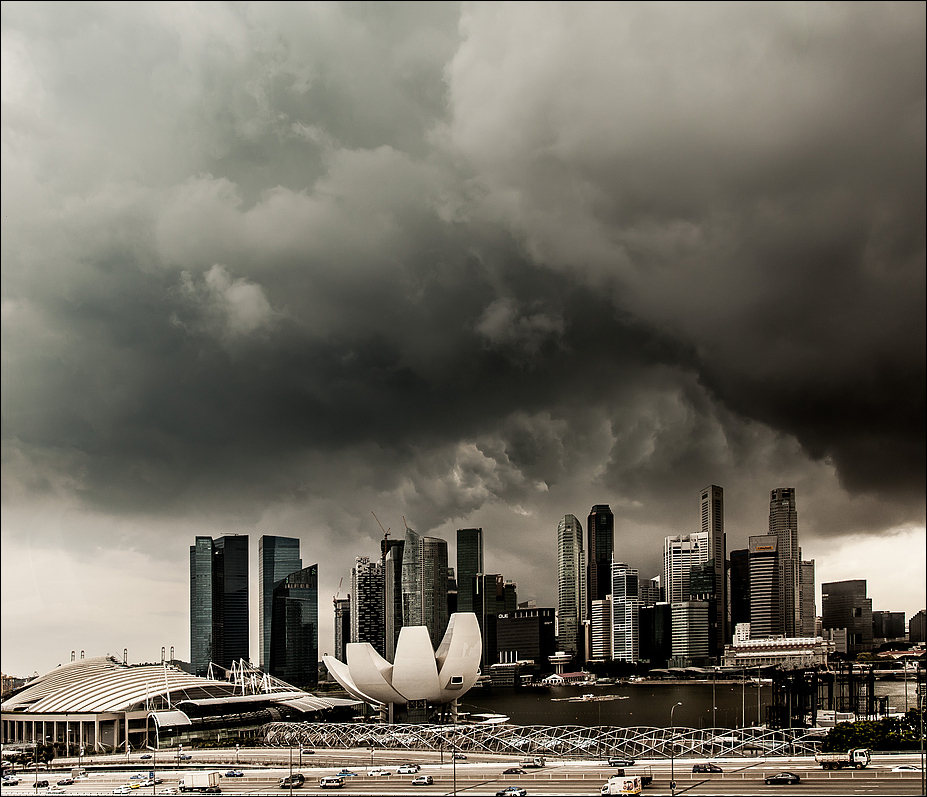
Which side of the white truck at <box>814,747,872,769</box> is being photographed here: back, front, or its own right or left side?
right

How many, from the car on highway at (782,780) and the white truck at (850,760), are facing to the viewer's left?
1

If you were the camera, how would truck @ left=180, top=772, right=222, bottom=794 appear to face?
facing to the left of the viewer

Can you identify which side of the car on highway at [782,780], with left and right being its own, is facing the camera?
left

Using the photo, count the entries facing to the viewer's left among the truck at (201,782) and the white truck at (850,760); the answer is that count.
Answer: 1

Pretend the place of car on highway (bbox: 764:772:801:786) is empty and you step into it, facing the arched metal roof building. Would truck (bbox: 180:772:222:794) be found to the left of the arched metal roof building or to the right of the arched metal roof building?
left

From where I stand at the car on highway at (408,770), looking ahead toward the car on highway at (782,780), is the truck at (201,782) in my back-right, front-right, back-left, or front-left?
back-right
